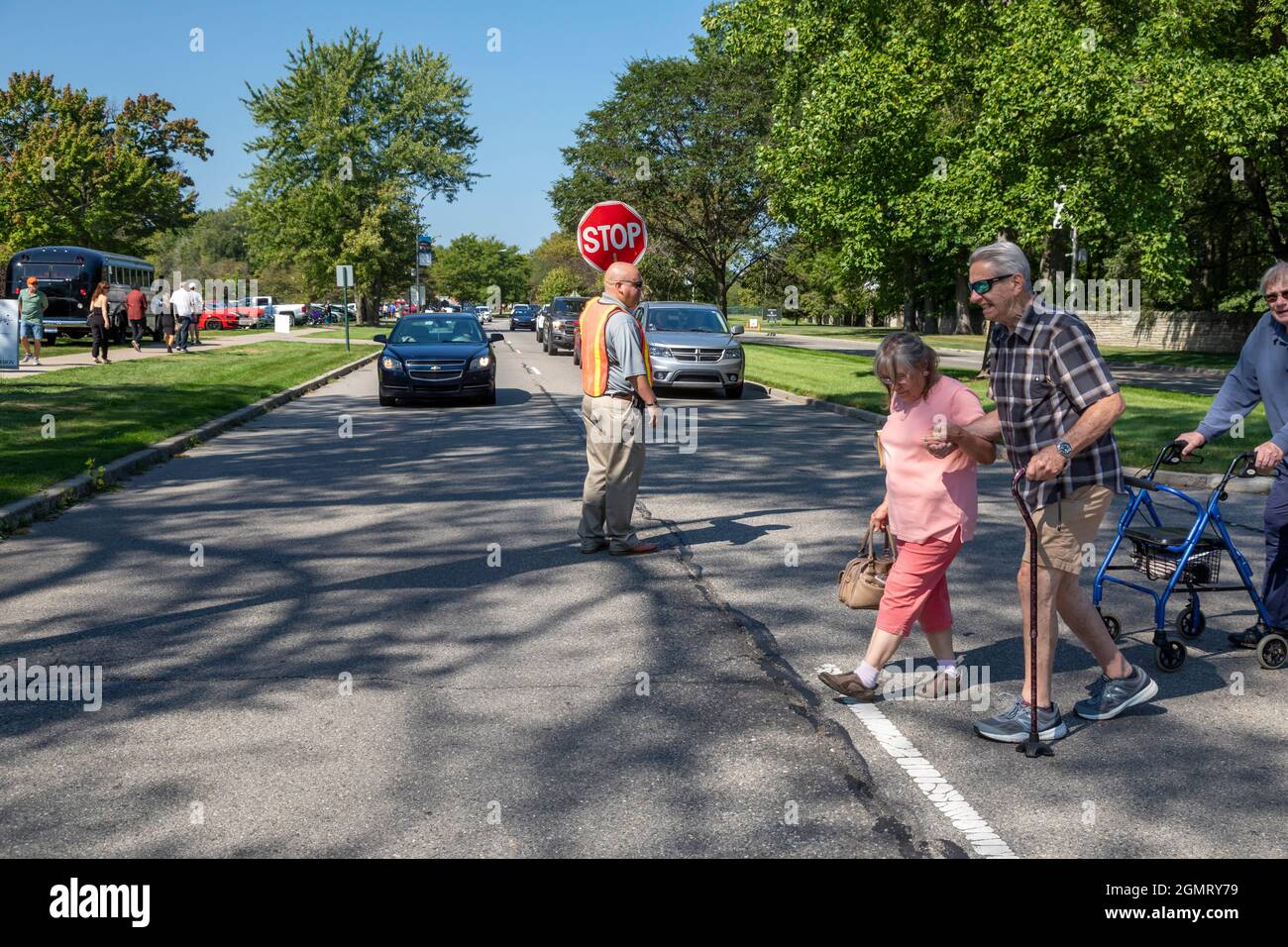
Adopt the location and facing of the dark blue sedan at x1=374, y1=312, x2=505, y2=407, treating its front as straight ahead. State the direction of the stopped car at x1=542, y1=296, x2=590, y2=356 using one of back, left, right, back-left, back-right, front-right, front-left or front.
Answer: back

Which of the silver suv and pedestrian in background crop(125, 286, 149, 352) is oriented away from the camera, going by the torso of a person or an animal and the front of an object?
the pedestrian in background

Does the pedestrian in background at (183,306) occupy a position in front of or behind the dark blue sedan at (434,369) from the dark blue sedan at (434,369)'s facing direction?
behind

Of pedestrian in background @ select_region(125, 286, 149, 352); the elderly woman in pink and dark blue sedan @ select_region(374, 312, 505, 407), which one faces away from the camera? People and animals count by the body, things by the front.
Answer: the pedestrian in background

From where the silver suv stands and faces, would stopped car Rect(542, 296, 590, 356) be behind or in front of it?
behind

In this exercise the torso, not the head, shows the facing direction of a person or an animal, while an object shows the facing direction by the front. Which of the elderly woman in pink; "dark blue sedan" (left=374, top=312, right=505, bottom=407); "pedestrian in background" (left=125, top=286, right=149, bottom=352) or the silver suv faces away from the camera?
the pedestrian in background

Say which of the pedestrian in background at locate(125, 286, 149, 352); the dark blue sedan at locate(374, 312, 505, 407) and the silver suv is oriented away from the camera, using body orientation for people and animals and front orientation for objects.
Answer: the pedestrian in background

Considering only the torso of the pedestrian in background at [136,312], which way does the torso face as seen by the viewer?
away from the camera

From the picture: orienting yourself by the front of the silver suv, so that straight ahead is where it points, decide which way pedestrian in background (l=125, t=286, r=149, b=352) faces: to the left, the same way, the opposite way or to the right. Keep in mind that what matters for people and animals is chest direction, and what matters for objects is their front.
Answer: the opposite way

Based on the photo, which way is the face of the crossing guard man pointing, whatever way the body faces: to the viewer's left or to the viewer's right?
to the viewer's right

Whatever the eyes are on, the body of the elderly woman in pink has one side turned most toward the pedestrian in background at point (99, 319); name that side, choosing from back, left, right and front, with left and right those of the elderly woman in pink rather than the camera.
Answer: right

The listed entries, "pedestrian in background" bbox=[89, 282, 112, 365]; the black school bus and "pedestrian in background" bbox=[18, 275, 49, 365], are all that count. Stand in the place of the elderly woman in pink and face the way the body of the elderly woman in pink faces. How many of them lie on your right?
3

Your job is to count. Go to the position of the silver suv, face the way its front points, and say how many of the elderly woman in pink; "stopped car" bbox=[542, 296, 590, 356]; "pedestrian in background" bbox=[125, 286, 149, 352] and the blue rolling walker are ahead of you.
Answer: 2

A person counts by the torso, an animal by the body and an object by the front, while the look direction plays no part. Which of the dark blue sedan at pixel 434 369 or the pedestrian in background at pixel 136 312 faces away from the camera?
the pedestrian in background

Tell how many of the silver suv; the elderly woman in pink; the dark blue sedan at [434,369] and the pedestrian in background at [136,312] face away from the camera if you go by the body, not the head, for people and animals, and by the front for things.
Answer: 1
